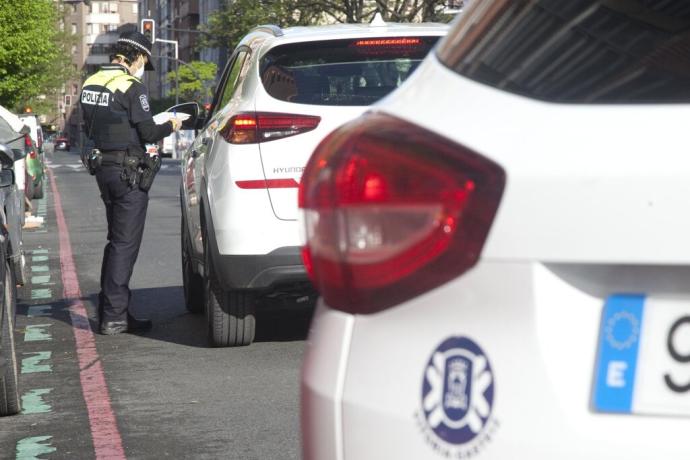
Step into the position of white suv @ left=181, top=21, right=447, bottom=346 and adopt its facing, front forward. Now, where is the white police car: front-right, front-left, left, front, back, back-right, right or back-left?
back

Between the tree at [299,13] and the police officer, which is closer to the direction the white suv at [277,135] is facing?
the tree

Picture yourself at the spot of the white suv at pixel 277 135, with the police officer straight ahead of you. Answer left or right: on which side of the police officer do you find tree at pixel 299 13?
right

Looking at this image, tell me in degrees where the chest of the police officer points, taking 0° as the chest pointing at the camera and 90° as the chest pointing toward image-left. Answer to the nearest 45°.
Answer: approximately 225°

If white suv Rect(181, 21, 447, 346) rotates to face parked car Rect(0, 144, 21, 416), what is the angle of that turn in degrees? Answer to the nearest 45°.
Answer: approximately 135° to its left

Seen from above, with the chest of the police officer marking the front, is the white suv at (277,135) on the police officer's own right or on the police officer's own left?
on the police officer's own right

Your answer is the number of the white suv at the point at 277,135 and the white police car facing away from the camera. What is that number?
2

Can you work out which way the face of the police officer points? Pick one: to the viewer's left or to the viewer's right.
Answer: to the viewer's right

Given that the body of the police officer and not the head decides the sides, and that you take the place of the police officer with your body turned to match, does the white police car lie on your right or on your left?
on your right

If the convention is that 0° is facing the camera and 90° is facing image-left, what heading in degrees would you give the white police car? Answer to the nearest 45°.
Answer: approximately 180°

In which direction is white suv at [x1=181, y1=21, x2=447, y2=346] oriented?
away from the camera

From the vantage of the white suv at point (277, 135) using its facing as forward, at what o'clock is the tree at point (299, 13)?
The tree is roughly at 12 o'clock from the white suv.
